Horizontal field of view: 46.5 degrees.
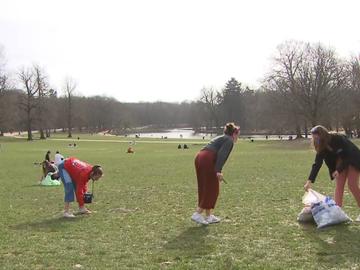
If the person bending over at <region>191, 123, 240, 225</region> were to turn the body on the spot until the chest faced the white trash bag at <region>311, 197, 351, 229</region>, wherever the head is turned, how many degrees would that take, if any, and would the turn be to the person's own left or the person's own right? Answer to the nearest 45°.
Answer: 0° — they already face it

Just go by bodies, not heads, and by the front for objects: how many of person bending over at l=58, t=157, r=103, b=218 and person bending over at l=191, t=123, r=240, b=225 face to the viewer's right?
2

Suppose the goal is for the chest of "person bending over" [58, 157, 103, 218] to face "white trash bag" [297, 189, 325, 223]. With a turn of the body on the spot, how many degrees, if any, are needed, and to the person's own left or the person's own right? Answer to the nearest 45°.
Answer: approximately 45° to the person's own right

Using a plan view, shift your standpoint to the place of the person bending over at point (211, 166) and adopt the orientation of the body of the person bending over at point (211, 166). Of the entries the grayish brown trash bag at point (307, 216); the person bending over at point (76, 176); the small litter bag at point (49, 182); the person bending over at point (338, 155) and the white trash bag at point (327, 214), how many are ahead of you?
3

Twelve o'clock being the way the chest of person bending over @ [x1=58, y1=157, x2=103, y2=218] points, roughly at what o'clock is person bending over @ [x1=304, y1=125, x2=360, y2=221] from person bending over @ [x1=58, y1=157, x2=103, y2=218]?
person bending over @ [x1=304, y1=125, x2=360, y2=221] is roughly at 1 o'clock from person bending over @ [x1=58, y1=157, x2=103, y2=218].

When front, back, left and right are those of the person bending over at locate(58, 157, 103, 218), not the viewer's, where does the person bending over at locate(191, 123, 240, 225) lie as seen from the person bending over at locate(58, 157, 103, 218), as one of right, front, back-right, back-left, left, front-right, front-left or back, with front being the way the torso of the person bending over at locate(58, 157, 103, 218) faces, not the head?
front-right

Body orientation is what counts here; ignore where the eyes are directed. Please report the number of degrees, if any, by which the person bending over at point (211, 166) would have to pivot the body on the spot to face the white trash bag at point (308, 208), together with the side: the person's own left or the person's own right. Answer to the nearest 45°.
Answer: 0° — they already face it

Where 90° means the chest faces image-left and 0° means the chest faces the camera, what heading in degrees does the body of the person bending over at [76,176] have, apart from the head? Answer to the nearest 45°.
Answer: approximately 270°

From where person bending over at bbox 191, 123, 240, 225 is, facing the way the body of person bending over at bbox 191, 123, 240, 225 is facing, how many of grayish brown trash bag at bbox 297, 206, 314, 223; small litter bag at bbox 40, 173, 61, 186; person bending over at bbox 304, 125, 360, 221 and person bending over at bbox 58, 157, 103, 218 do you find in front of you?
2

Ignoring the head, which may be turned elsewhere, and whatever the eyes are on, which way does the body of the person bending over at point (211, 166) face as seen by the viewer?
to the viewer's right

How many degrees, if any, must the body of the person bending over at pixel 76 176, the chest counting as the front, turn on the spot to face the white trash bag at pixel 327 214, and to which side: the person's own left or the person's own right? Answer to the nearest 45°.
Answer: approximately 45° to the person's own right
